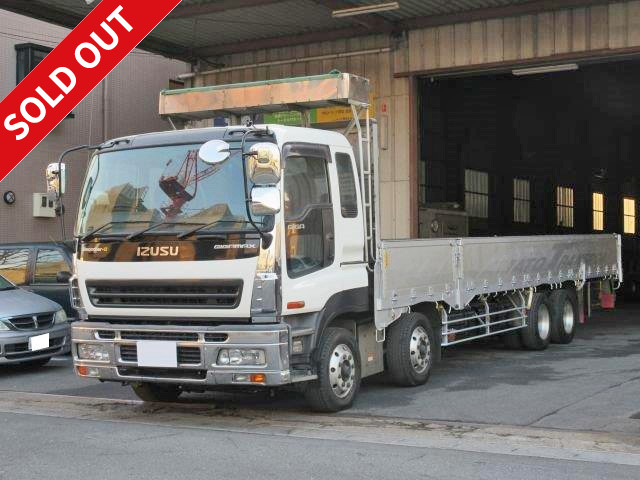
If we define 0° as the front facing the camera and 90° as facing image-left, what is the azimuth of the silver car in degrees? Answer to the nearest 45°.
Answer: approximately 315°

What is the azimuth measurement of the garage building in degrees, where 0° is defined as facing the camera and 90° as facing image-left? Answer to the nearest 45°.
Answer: approximately 0°

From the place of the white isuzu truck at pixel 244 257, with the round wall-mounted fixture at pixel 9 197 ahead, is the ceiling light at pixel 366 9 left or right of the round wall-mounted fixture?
right

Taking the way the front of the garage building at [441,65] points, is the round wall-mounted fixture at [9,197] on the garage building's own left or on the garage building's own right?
on the garage building's own right

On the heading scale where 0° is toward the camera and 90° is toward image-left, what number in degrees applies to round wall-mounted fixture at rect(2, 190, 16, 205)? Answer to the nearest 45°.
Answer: approximately 315°

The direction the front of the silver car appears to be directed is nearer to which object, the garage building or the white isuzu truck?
the white isuzu truck

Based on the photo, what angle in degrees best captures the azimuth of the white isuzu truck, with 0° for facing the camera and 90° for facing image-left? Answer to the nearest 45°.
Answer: approximately 45°

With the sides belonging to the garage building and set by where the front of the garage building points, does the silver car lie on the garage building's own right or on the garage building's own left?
on the garage building's own right

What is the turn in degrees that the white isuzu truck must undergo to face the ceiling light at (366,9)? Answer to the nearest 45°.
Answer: approximately 135° to its right

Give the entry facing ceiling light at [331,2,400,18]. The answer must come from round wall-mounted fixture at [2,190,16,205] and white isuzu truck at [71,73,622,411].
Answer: the round wall-mounted fixture

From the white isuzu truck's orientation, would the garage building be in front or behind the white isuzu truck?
behind
